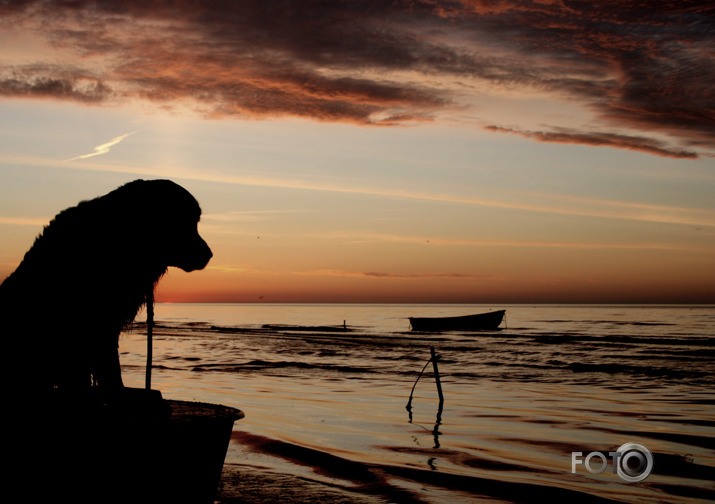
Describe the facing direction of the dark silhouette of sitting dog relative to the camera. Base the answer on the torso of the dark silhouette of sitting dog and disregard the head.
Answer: to the viewer's right

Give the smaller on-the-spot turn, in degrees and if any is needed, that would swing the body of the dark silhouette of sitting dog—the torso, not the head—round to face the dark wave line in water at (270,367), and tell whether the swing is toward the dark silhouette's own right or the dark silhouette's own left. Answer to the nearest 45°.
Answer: approximately 90° to the dark silhouette's own left
